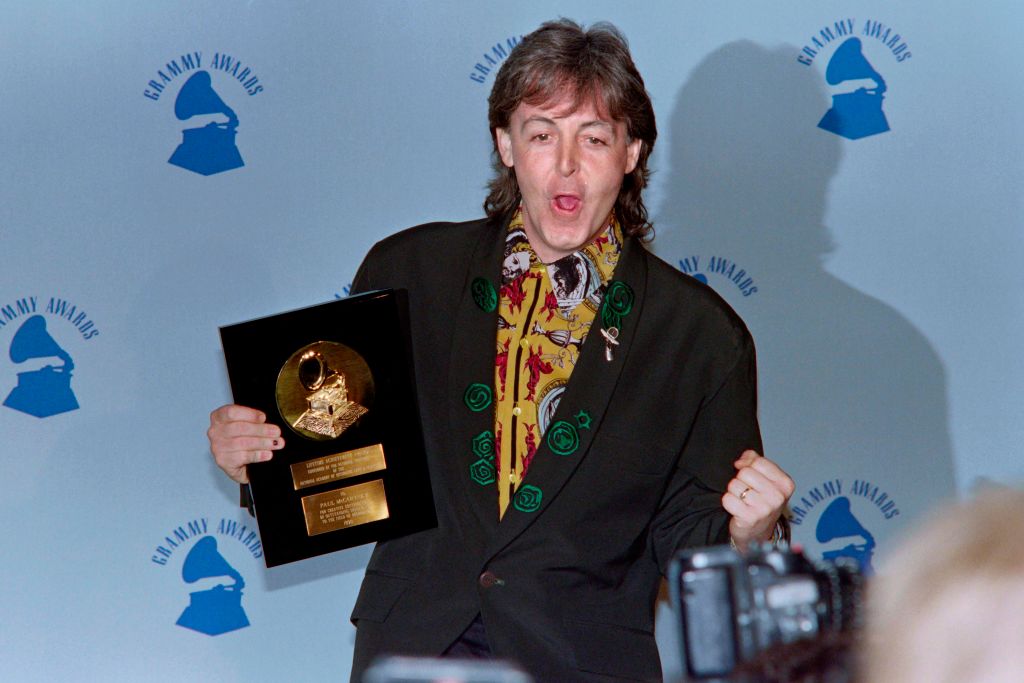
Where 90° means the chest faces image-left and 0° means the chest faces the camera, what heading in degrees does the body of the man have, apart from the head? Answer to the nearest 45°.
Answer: approximately 0°
